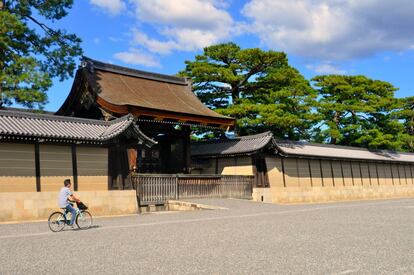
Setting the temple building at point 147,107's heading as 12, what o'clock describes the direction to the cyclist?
The cyclist is roughly at 2 o'clock from the temple building.

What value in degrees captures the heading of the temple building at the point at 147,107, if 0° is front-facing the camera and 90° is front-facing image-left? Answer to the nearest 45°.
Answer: approximately 315°

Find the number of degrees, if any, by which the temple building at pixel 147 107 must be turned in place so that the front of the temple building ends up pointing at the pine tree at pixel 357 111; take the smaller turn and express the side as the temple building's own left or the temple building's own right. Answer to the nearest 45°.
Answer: approximately 90° to the temple building's own left

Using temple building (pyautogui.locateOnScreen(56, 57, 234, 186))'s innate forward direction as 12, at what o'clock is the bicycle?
The bicycle is roughly at 2 o'clock from the temple building.

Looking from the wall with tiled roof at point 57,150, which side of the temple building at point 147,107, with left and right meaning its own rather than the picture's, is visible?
right
